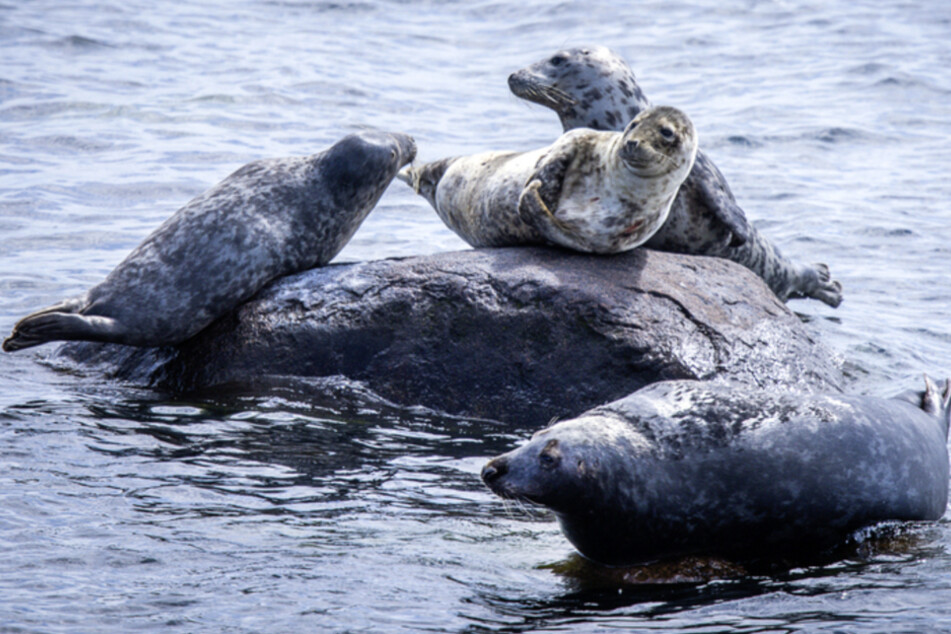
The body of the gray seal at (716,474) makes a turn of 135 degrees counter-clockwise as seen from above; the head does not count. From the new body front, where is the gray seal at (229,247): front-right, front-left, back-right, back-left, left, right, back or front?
back

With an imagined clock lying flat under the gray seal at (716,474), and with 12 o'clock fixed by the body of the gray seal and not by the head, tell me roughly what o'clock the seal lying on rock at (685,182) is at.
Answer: The seal lying on rock is roughly at 3 o'clock from the gray seal.

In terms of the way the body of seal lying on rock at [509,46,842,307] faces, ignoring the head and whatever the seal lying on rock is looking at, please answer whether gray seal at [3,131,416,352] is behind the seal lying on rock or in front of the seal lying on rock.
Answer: in front

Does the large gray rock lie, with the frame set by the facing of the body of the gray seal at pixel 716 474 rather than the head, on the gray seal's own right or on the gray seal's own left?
on the gray seal's own right

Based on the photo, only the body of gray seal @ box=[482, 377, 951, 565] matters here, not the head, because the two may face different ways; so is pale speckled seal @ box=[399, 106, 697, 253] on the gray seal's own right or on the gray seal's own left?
on the gray seal's own right

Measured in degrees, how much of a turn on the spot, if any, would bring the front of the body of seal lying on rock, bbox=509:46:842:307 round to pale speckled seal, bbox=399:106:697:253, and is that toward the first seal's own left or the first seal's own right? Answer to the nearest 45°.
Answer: approximately 90° to the first seal's own left

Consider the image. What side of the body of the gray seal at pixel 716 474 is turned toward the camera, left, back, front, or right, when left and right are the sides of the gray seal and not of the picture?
left

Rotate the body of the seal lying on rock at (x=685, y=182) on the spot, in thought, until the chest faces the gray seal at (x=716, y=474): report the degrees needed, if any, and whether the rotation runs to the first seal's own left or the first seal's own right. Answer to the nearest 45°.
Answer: approximately 90° to the first seal's own left

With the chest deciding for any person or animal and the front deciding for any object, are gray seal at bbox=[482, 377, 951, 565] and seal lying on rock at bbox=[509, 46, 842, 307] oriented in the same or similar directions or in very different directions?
same or similar directions

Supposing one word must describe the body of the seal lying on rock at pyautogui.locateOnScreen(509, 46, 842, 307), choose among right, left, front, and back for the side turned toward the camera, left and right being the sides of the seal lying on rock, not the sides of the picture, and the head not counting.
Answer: left
